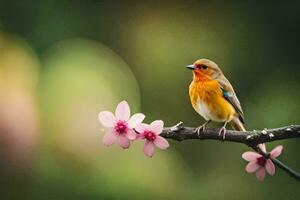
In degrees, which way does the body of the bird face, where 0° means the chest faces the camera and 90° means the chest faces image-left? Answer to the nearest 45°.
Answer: approximately 45°
